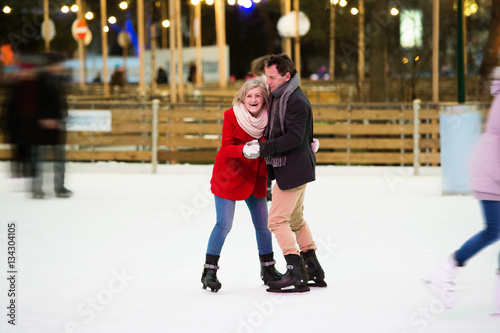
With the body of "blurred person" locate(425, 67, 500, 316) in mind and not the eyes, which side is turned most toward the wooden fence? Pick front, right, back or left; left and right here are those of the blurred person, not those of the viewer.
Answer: left

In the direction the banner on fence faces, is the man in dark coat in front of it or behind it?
in front

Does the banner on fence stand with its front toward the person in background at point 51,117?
yes

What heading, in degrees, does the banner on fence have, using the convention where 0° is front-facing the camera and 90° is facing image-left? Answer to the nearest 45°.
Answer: approximately 0°

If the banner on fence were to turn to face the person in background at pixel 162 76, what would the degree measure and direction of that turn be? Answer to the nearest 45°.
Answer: approximately 180°

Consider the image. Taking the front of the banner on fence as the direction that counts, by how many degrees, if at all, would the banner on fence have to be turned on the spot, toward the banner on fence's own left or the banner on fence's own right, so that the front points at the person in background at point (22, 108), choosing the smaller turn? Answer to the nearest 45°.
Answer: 0° — it already faces them

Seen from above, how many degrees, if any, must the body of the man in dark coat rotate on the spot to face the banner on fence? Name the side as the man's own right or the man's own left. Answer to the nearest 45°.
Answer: approximately 90° to the man's own right

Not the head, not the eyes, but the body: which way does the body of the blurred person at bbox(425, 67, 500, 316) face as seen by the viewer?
to the viewer's right

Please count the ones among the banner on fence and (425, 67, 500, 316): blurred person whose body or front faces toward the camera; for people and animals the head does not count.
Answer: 1
